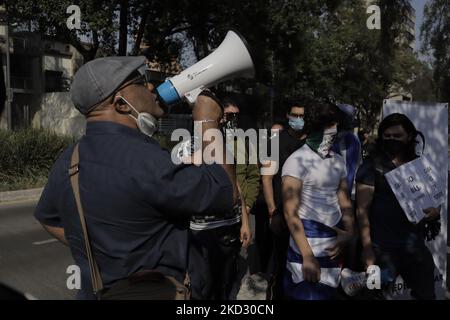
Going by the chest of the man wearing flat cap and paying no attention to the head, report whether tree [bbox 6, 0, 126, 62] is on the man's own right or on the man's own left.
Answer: on the man's own left

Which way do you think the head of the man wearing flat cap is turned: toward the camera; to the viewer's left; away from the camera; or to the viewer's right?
to the viewer's right

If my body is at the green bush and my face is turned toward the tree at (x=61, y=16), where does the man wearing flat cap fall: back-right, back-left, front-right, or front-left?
back-right

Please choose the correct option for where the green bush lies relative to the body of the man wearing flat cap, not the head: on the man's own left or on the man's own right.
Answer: on the man's own left

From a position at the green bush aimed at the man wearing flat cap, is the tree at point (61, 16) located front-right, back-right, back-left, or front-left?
back-left

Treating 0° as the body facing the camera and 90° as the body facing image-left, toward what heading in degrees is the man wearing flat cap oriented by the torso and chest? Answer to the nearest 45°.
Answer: approximately 225°
